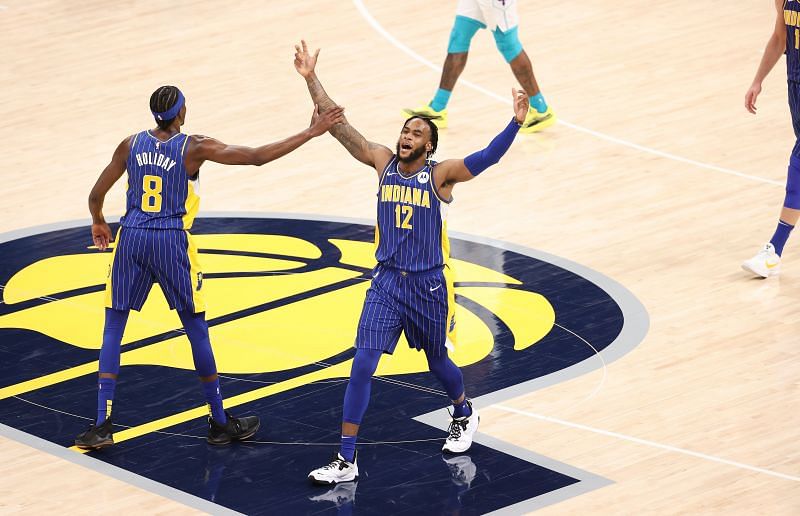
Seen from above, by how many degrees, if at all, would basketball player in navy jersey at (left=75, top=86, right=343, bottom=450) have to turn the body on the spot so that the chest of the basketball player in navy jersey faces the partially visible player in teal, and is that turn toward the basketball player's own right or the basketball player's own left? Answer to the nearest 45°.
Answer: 0° — they already face them

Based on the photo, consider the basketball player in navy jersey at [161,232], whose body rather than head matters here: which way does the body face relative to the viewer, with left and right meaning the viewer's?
facing away from the viewer and to the right of the viewer

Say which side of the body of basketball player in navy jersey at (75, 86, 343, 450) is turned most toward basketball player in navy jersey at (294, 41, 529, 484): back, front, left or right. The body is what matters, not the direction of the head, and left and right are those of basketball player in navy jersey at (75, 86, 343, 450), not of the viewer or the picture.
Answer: right

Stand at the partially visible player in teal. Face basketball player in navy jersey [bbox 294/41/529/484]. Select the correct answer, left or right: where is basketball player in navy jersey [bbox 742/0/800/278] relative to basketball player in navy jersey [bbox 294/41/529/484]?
left

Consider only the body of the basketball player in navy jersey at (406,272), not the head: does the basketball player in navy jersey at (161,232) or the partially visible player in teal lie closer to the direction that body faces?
the basketball player in navy jersey

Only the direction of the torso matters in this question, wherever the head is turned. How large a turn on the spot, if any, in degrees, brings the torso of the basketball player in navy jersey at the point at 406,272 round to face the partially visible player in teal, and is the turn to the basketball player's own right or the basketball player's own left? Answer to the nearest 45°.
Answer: approximately 135° to the basketball player's own right

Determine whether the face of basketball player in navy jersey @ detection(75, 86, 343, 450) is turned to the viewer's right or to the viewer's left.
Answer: to the viewer's right

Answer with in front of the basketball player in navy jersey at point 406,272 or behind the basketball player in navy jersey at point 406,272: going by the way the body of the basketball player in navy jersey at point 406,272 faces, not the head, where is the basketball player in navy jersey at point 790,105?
behind

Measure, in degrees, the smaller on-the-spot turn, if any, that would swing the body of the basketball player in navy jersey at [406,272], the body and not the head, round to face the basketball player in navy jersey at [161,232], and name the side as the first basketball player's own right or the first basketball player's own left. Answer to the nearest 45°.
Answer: approximately 45° to the first basketball player's own right

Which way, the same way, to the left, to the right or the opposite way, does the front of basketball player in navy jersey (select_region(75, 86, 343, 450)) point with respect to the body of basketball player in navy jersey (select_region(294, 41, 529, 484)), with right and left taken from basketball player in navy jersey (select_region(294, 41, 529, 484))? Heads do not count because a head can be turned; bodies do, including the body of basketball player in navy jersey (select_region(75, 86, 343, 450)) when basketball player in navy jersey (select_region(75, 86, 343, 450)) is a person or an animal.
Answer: the opposite way
